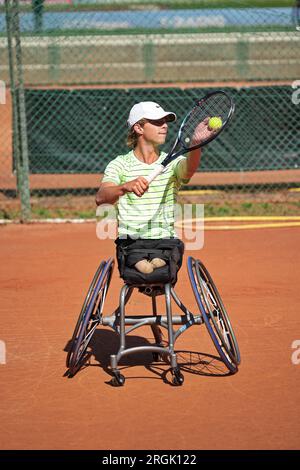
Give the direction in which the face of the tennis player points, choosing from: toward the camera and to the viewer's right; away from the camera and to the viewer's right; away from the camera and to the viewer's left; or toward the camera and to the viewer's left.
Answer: toward the camera and to the viewer's right

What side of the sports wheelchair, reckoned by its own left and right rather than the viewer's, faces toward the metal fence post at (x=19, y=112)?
back

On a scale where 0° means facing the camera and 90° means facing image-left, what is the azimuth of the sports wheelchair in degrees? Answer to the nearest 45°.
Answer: approximately 0°
